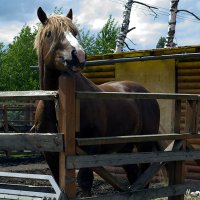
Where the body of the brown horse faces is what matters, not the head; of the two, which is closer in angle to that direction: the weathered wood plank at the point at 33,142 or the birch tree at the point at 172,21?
the weathered wood plank

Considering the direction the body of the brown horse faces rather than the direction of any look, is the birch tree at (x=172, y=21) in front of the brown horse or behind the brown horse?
behind

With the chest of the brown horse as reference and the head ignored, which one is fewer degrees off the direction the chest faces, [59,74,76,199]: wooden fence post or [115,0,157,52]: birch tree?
the wooden fence post

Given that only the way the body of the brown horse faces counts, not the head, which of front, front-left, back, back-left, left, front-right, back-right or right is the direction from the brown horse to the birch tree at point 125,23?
back-right

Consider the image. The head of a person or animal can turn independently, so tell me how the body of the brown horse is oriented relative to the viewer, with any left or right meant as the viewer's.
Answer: facing the viewer and to the left of the viewer

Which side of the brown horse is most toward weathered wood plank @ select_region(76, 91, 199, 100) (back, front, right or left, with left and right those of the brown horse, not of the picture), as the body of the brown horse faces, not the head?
left
